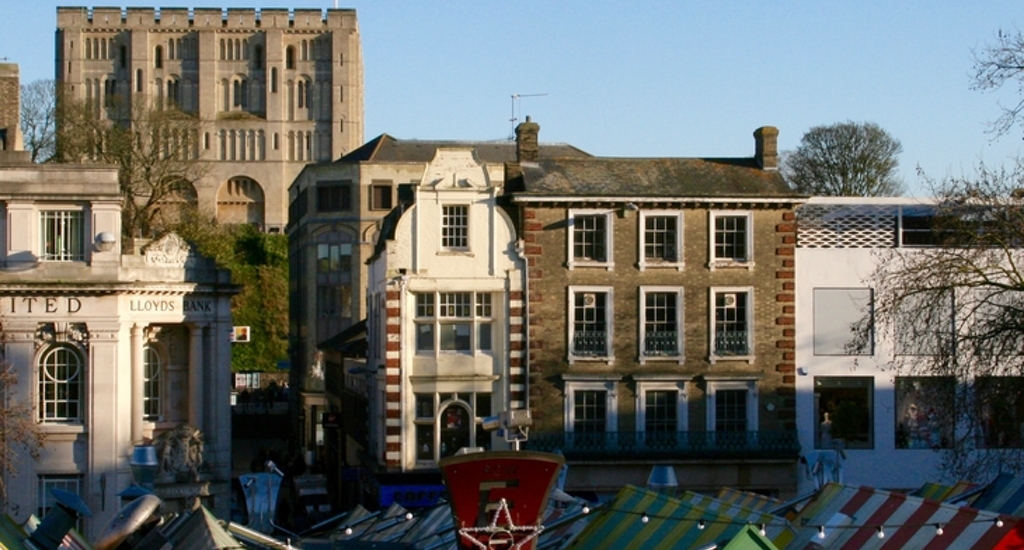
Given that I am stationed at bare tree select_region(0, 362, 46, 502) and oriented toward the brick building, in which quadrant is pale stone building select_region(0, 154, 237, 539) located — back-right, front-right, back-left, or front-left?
front-left

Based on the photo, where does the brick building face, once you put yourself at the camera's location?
facing the viewer

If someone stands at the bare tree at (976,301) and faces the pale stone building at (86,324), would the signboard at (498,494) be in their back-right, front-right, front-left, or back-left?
front-left

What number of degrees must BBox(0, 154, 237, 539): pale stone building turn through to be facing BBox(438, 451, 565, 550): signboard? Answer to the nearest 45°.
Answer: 0° — it already faces it

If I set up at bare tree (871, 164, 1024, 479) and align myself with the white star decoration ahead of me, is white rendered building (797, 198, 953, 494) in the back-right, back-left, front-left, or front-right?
back-right

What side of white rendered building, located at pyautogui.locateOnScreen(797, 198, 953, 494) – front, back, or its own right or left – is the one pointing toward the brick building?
right

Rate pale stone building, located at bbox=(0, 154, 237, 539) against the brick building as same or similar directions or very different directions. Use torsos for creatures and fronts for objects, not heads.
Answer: same or similar directions

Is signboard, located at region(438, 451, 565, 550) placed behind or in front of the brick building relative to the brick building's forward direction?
in front

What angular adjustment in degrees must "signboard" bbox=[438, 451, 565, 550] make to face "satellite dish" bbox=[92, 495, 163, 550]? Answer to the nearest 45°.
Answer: approximately 135° to its right

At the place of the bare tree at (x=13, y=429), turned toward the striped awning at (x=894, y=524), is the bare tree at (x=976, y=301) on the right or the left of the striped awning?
left

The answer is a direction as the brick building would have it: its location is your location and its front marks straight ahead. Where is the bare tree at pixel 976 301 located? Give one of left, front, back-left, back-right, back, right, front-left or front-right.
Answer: front-left

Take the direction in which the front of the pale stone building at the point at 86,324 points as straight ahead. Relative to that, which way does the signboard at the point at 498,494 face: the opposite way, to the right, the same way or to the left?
the same way

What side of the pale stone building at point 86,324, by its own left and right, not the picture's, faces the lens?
front

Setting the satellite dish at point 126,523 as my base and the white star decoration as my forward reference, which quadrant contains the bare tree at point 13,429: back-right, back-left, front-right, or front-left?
back-left

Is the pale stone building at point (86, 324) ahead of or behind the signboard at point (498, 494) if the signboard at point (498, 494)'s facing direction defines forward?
behind

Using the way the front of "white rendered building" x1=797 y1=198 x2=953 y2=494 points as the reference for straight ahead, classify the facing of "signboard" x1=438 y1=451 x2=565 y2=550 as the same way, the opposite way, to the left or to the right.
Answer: the same way
